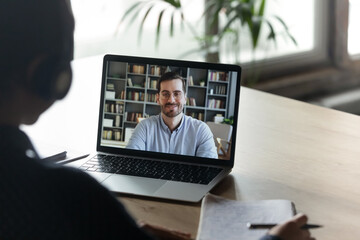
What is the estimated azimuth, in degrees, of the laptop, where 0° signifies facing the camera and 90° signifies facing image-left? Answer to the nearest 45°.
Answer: approximately 45°

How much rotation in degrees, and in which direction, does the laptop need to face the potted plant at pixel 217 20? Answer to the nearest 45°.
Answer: approximately 135° to its right
